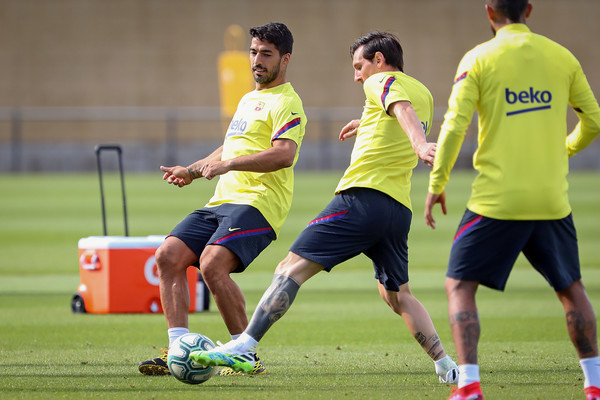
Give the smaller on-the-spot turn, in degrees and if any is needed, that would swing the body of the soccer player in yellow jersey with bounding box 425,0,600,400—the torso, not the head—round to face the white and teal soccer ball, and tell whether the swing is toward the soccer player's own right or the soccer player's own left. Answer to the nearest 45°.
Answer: approximately 90° to the soccer player's own left

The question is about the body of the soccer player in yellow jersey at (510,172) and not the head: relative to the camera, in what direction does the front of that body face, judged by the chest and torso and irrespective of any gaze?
away from the camera

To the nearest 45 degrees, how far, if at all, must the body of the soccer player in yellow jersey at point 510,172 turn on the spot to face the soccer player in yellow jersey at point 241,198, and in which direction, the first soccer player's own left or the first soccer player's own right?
approximately 45° to the first soccer player's own left

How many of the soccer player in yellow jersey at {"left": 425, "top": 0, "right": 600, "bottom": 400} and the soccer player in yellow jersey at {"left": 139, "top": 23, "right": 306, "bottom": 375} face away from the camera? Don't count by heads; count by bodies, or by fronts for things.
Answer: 1

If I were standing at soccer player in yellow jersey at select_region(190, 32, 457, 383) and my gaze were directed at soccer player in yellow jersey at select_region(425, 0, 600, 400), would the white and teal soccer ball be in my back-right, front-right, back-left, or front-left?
back-right

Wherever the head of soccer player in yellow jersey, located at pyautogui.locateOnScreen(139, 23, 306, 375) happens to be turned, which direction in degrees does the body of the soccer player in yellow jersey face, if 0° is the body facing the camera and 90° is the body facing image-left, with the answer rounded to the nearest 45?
approximately 45°

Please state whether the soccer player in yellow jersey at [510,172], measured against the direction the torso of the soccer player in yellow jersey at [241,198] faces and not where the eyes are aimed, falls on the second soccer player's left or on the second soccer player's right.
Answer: on the second soccer player's left

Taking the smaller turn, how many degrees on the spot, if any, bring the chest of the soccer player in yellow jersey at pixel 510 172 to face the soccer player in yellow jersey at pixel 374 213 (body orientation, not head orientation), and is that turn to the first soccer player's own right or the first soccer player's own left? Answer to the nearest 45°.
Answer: approximately 45° to the first soccer player's own left

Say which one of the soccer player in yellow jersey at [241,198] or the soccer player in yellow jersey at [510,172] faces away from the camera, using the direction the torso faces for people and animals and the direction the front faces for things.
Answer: the soccer player in yellow jersey at [510,172]

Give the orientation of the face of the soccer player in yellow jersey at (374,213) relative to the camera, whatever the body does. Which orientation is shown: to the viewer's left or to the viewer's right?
to the viewer's left

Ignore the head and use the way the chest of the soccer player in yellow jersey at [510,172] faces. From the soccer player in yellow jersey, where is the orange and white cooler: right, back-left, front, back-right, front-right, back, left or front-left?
front-left
